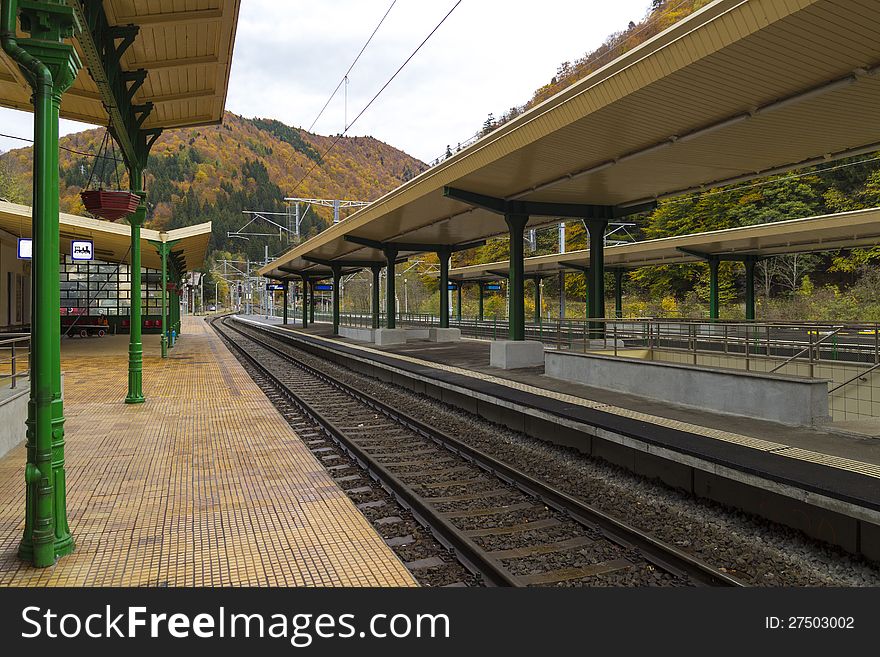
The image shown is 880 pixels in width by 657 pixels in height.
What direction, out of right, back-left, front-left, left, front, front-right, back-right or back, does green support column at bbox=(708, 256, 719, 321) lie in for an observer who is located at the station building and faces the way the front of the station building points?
front

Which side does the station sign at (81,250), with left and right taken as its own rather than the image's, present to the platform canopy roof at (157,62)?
front

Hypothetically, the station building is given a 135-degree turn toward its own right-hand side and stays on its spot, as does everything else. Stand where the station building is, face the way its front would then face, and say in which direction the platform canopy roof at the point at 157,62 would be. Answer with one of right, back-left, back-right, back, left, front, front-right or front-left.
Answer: left

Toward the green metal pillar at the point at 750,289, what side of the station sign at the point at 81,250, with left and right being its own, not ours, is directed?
left

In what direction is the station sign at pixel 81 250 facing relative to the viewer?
toward the camera

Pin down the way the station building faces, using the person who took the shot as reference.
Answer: facing the viewer and to the right of the viewer

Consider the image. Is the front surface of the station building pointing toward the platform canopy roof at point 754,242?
yes

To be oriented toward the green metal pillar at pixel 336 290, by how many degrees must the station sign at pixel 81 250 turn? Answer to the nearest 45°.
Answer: approximately 135° to its left

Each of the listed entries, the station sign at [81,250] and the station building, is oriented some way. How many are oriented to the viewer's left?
0

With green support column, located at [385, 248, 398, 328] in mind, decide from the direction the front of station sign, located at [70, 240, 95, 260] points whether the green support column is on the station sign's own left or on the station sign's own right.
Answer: on the station sign's own left

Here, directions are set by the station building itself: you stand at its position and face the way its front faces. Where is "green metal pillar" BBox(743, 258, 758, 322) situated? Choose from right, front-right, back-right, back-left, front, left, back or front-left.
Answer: front

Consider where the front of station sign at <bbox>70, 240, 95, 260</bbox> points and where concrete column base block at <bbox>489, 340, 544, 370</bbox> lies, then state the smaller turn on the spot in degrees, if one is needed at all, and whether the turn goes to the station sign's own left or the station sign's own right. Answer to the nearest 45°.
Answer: approximately 45° to the station sign's own left
